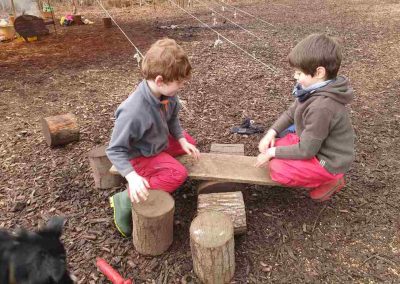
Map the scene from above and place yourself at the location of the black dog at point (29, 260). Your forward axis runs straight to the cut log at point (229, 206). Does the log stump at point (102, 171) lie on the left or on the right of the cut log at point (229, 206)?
left

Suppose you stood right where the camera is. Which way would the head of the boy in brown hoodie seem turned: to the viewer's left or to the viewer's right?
to the viewer's left

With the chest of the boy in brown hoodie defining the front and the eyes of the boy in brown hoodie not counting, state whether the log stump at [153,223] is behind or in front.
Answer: in front

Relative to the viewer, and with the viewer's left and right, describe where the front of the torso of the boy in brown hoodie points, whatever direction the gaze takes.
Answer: facing to the left of the viewer

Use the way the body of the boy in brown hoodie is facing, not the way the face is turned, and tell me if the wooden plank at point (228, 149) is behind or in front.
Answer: in front

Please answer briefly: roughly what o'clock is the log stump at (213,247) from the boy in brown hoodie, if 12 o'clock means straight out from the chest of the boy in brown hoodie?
The log stump is roughly at 10 o'clock from the boy in brown hoodie.

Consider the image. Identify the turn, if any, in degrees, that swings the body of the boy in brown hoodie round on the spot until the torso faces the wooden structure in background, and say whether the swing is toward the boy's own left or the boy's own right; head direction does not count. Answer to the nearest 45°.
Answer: approximately 45° to the boy's own right

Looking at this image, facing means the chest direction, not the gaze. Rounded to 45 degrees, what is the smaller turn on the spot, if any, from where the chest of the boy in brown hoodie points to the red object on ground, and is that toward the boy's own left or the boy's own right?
approximately 45° to the boy's own left

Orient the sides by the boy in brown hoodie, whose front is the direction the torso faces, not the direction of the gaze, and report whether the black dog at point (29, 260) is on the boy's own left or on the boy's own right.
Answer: on the boy's own left
